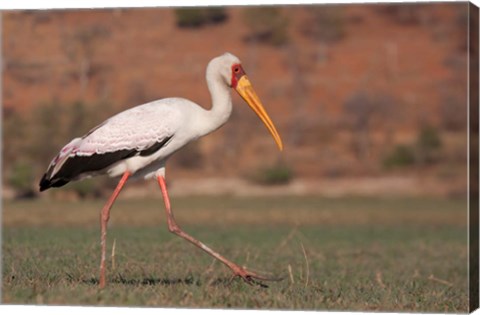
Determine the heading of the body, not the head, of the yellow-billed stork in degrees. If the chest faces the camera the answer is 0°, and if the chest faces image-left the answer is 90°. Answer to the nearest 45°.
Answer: approximately 270°

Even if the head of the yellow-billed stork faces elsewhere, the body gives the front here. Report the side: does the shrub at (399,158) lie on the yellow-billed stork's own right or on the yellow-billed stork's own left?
on the yellow-billed stork's own left
